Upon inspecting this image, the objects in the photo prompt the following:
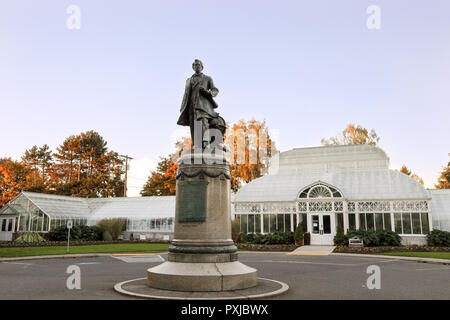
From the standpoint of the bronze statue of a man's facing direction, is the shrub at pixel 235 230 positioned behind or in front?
behind

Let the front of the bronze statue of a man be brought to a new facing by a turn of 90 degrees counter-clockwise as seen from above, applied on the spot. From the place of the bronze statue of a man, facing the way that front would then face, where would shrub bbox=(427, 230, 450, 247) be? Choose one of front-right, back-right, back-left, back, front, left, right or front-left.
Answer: front-left

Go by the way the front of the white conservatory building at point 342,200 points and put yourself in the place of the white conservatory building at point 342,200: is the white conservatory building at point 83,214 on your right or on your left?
on your right

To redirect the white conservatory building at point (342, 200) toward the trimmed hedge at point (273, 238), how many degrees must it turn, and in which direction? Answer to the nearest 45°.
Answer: approximately 45° to its right

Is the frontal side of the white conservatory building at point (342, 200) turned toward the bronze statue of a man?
yes

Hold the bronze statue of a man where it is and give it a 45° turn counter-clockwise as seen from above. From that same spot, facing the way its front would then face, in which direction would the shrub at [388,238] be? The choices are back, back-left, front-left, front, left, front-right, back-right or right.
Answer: left

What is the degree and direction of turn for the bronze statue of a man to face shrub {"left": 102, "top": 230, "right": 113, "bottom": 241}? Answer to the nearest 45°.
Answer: approximately 180°

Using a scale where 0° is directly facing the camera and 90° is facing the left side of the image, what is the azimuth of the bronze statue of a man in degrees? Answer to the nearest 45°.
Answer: approximately 0°

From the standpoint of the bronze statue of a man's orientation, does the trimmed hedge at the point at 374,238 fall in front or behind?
behind

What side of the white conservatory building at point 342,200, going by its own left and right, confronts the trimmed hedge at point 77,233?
right

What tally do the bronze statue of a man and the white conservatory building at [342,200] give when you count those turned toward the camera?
2
